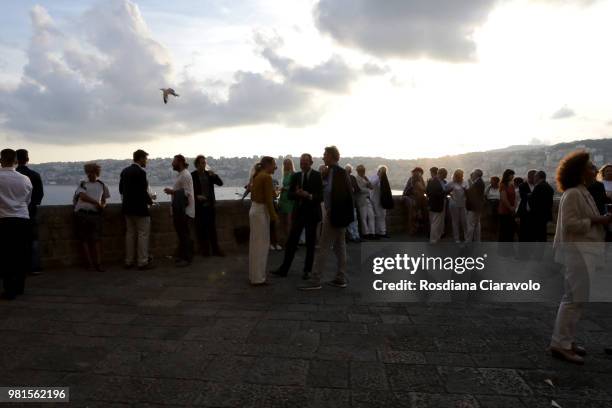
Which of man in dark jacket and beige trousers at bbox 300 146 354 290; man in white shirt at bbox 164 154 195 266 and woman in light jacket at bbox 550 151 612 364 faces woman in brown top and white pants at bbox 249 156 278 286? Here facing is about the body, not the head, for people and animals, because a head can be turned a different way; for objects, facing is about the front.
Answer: the man in dark jacket and beige trousers

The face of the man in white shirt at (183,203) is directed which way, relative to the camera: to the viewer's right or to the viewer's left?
to the viewer's left

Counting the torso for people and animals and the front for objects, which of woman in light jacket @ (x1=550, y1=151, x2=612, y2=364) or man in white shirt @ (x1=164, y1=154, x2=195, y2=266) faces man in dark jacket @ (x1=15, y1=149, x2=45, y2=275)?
the man in white shirt

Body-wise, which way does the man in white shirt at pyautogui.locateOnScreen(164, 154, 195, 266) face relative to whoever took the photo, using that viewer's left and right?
facing to the left of the viewer

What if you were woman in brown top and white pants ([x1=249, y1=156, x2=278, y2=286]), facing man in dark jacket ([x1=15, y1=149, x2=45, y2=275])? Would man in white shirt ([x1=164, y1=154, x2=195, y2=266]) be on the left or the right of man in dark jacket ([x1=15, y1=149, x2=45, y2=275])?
right
